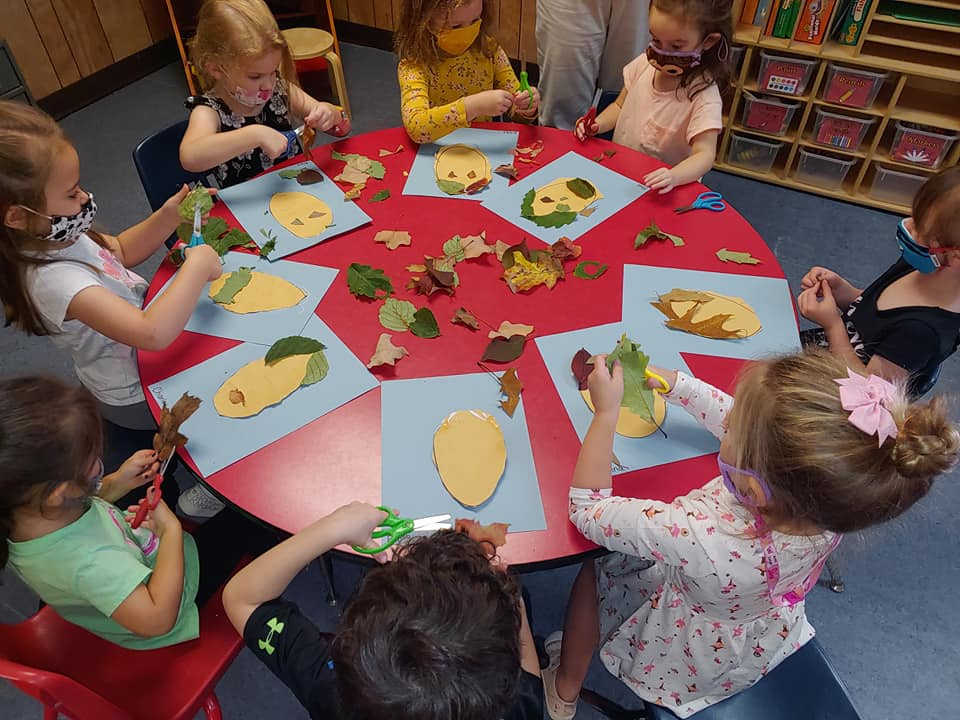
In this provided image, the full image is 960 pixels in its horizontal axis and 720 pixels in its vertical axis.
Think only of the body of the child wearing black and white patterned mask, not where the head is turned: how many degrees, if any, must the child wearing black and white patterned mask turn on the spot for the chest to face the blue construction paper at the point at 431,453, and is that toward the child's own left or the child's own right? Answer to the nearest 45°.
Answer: approximately 45° to the child's own right

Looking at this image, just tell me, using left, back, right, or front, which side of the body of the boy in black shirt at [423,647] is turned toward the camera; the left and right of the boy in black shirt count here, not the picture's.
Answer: back

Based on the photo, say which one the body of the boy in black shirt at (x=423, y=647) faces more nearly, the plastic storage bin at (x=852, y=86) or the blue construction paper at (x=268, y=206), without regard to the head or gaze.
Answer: the blue construction paper

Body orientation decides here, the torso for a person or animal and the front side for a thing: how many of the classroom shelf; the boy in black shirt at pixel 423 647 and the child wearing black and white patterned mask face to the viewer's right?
1

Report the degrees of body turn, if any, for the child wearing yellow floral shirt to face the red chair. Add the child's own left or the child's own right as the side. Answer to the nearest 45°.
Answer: approximately 45° to the child's own right

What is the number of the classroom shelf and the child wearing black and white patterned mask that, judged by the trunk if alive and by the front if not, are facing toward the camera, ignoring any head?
1

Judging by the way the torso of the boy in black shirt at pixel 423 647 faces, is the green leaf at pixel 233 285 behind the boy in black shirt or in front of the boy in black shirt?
in front

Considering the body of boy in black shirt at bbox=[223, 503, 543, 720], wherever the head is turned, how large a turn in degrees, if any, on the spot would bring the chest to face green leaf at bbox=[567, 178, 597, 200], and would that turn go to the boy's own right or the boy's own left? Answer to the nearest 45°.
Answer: approximately 45° to the boy's own right

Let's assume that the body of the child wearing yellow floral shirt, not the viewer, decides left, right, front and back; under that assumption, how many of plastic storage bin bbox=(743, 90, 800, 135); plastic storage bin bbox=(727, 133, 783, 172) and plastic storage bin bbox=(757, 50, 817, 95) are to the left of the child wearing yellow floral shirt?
3

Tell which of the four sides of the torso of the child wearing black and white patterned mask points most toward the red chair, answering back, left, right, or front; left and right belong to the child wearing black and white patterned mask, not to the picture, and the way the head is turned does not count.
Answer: right

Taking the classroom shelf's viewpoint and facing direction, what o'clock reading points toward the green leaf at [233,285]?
The green leaf is roughly at 1 o'clock from the classroom shelf.

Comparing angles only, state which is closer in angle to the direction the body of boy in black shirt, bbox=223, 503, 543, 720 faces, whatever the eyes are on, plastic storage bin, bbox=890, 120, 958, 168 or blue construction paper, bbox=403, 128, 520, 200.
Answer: the blue construction paper

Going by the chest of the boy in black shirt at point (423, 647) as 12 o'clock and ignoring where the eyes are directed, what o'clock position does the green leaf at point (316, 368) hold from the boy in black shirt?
The green leaf is roughly at 12 o'clock from the boy in black shirt.

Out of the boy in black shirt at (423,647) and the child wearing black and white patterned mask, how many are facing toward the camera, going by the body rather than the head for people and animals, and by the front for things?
0

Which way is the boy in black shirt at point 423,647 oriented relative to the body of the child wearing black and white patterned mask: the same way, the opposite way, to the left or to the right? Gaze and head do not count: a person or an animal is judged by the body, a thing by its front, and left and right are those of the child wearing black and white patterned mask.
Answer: to the left

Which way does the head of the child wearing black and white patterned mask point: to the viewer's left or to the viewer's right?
to the viewer's right

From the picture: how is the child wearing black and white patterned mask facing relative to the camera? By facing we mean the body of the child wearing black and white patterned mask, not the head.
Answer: to the viewer's right
